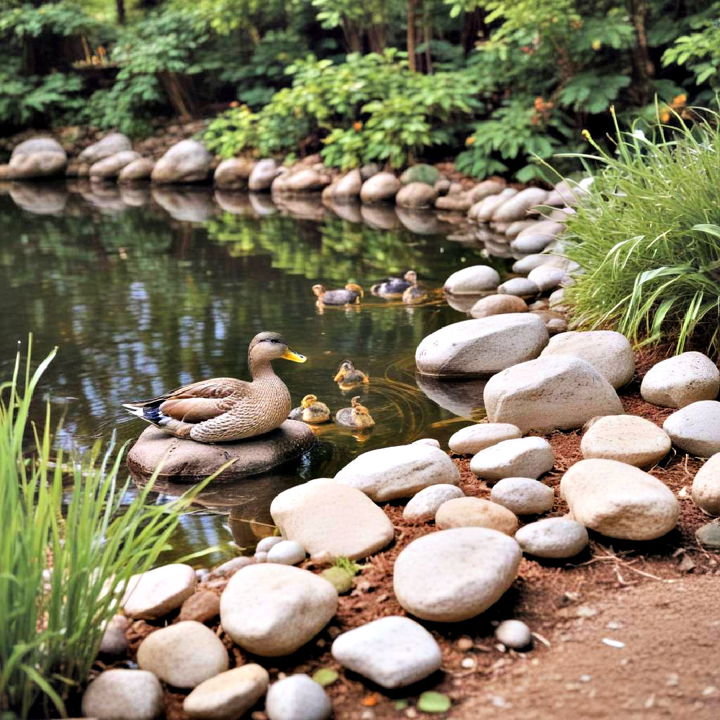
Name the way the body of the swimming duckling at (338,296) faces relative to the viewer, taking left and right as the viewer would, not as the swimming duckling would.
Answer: facing to the left of the viewer

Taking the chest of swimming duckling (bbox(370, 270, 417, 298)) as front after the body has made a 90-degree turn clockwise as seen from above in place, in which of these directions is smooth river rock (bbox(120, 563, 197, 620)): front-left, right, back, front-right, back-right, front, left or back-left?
front

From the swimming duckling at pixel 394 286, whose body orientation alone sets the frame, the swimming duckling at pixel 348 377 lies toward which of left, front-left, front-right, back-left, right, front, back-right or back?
right

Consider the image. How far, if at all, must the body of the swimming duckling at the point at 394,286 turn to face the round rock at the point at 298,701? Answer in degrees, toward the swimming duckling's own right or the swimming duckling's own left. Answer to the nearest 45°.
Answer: approximately 90° to the swimming duckling's own right

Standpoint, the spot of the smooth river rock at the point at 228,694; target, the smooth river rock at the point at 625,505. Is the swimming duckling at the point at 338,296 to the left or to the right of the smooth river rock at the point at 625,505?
left

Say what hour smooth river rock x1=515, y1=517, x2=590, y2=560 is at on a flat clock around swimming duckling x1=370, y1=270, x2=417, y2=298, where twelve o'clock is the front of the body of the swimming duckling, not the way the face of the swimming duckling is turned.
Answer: The smooth river rock is roughly at 3 o'clock from the swimming duckling.

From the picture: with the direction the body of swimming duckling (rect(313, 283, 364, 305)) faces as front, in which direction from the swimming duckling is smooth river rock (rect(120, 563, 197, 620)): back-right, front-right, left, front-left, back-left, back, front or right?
left

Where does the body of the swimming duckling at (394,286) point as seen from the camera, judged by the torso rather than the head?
to the viewer's right
